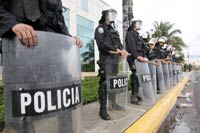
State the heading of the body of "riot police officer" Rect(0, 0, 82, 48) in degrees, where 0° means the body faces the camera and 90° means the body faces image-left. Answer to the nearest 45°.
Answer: approximately 315°

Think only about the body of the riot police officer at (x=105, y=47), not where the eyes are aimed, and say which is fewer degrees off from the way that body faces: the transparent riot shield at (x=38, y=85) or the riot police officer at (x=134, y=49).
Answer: the transparent riot shield

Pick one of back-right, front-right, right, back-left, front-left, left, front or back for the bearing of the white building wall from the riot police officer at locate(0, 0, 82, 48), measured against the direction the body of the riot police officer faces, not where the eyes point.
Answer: back-left

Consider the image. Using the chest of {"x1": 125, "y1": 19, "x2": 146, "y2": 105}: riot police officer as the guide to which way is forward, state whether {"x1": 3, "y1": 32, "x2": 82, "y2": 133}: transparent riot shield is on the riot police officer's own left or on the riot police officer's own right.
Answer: on the riot police officer's own right

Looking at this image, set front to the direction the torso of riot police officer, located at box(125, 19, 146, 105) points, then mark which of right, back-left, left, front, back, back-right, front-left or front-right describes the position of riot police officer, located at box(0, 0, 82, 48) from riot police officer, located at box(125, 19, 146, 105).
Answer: right

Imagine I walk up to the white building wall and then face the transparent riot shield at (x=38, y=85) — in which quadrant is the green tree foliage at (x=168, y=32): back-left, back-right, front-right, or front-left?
back-left

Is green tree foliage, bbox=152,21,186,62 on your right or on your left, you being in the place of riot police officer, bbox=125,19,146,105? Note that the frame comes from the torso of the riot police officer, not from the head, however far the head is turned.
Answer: on your left

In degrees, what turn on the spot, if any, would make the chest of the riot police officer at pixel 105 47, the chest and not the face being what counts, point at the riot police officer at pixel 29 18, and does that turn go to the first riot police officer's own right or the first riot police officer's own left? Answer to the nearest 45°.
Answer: approximately 45° to the first riot police officer's own right

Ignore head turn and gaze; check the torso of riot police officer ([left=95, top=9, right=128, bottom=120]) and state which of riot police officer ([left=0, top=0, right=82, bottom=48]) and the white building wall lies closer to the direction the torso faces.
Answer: the riot police officer

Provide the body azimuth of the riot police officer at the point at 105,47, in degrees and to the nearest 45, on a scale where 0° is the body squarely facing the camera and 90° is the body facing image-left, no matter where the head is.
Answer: approximately 315°

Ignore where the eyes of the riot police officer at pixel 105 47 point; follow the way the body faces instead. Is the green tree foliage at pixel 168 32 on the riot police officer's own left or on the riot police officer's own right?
on the riot police officer's own left
